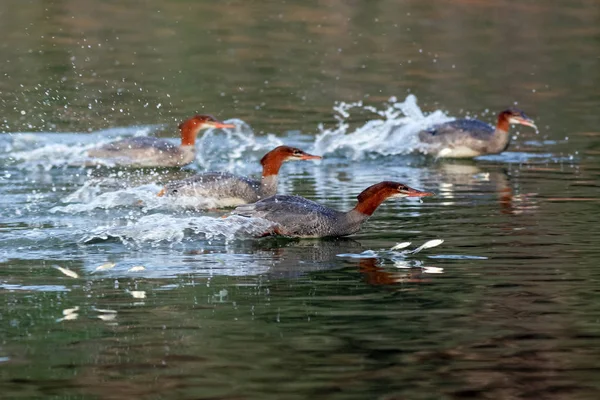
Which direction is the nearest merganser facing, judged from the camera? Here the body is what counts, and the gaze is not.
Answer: to the viewer's right

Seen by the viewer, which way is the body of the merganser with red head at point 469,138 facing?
to the viewer's right

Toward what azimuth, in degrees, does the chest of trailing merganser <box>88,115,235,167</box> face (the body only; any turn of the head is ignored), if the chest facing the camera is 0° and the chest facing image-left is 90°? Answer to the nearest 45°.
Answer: approximately 270°

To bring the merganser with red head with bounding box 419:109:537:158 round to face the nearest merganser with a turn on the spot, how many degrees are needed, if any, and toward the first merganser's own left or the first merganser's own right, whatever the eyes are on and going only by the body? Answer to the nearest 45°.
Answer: approximately 90° to the first merganser's own right

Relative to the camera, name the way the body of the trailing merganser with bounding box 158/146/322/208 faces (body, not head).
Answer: to the viewer's right

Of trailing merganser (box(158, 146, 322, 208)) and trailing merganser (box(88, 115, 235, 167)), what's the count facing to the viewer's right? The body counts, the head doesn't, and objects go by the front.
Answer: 2

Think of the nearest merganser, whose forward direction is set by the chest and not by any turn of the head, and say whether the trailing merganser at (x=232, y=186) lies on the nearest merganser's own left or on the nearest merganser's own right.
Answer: on the nearest merganser's own left

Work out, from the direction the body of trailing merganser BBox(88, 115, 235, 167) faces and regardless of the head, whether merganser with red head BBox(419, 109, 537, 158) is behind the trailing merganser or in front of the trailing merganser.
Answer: in front

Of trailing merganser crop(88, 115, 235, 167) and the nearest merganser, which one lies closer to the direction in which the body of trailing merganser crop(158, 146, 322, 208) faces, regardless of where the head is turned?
the nearest merganser
